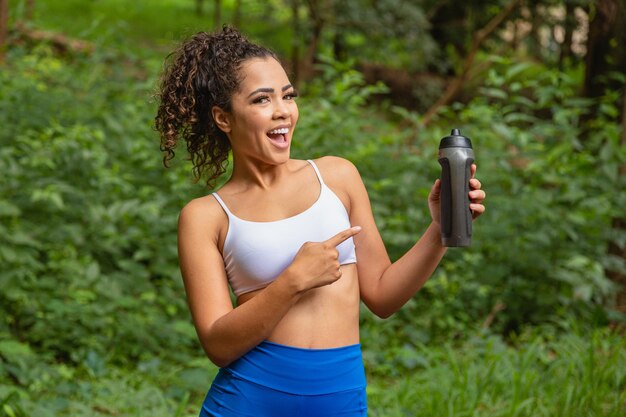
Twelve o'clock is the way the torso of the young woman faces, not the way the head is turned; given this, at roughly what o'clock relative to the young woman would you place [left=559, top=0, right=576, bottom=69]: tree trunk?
The tree trunk is roughly at 8 o'clock from the young woman.

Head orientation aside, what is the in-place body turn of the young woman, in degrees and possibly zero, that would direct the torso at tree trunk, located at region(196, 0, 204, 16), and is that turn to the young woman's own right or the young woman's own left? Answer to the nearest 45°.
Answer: approximately 135° to the young woman's own left

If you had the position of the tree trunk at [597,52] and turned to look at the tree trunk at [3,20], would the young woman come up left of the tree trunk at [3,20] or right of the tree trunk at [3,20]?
left

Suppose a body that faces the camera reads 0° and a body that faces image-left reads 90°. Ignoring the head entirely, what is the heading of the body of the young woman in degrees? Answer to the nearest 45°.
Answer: approximately 315°

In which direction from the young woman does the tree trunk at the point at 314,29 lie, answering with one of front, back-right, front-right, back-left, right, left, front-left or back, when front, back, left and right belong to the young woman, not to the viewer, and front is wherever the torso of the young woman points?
back-left

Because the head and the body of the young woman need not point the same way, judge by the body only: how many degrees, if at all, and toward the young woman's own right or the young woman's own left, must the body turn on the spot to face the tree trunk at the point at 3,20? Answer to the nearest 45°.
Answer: approximately 180°

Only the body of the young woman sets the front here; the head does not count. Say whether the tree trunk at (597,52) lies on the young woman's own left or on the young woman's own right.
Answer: on the young woman's own left

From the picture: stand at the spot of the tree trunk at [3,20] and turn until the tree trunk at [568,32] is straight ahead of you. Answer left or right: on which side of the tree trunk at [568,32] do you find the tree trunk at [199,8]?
left
